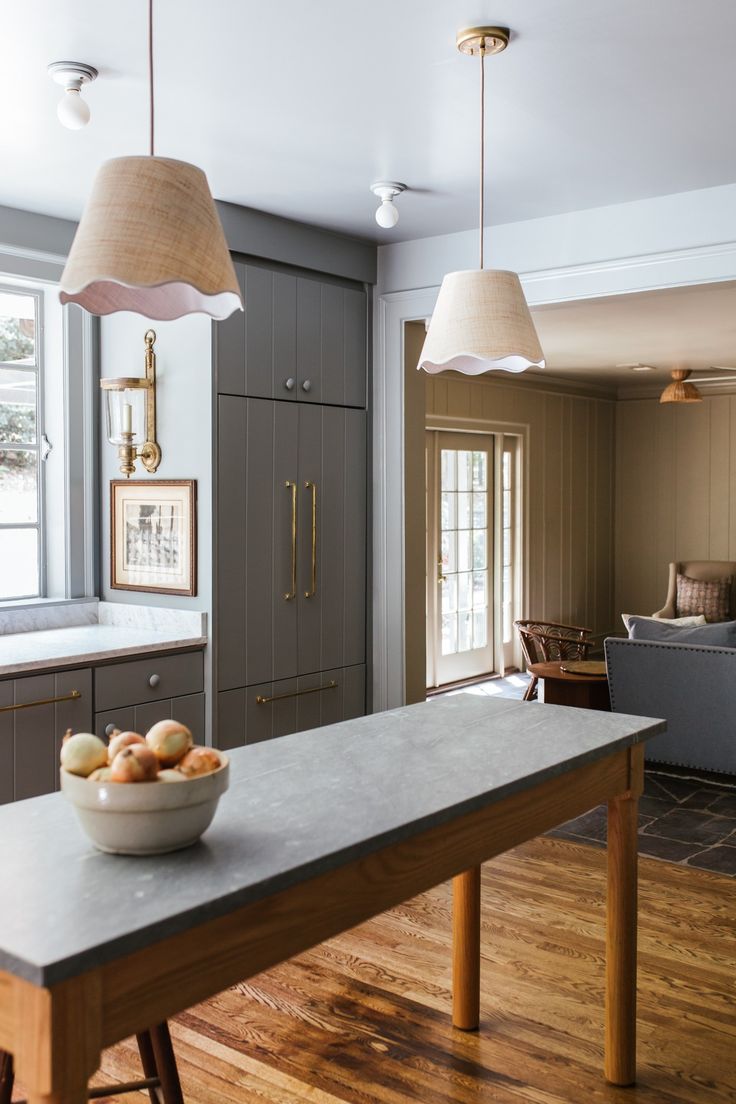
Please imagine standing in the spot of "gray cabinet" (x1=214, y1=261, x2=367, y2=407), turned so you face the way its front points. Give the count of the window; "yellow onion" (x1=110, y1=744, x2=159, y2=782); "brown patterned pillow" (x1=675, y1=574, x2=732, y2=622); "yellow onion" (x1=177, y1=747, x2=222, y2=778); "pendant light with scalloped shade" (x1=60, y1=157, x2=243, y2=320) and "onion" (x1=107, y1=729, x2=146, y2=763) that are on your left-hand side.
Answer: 1

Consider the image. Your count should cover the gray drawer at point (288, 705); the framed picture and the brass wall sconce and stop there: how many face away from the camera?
0

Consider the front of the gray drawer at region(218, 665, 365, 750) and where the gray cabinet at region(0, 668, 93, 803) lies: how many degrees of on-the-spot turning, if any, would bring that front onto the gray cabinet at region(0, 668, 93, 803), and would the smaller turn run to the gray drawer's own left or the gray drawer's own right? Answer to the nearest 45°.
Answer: approximately 90° to the gray drawer's own right

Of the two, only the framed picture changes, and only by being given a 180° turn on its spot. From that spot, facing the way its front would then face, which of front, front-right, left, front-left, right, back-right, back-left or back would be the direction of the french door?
front

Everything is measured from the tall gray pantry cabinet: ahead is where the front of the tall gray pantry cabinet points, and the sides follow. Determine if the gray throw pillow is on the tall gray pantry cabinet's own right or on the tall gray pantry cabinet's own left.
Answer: on the tall gray pantry cabinet's own left

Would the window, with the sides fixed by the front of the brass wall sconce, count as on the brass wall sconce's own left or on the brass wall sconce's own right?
on the brass wall sconce's own right

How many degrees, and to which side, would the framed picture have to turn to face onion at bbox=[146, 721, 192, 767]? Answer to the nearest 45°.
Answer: approximately 45° to its left

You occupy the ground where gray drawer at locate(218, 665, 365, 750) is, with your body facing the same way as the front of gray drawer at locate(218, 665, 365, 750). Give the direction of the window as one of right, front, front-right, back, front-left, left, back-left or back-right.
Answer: back-right

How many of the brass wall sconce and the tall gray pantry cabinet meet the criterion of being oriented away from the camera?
0

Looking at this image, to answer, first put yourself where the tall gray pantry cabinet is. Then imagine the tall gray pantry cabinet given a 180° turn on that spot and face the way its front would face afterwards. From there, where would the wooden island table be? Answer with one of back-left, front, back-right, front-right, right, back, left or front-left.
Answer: back-left

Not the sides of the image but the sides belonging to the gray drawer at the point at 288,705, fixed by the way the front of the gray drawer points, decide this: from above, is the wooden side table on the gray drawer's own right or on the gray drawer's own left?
on the gray drawer's own left

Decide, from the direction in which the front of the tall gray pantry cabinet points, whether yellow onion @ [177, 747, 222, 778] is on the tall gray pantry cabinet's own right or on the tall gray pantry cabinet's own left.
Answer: on the tall gray pantry cabinet's own right

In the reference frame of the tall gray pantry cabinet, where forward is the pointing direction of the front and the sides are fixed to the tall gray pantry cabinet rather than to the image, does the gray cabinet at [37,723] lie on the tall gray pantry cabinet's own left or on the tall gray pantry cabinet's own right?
on the tall gray pantry cabinet's own right

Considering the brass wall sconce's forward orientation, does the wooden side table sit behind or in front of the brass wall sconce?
behind

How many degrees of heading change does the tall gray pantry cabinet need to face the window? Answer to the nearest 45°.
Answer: approximately 135° to its right

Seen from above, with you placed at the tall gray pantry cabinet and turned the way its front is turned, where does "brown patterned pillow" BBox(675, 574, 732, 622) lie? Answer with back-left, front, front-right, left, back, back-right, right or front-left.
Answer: left

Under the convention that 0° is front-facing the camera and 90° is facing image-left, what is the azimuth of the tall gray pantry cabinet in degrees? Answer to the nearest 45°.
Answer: approximately 315°
